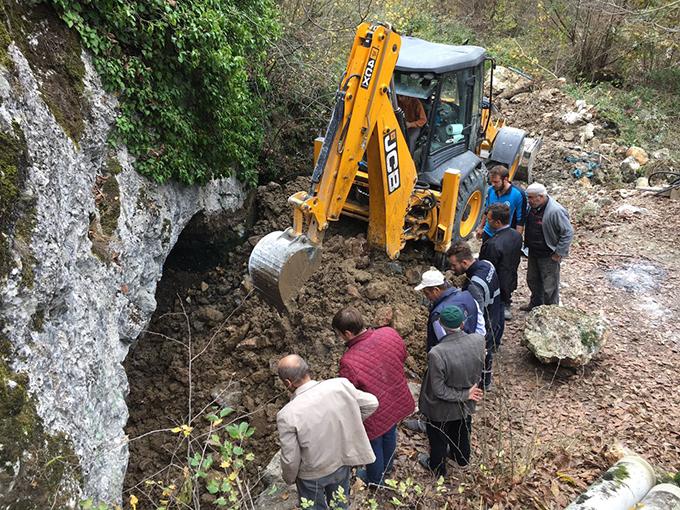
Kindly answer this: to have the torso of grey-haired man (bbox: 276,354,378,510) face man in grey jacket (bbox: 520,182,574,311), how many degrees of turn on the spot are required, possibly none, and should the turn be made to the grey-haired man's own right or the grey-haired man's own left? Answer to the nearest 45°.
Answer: approximately 90° to the grey-haired man's own right

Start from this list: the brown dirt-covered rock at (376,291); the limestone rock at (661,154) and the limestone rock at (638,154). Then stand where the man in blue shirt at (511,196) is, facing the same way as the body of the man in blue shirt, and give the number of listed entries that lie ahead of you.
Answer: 1

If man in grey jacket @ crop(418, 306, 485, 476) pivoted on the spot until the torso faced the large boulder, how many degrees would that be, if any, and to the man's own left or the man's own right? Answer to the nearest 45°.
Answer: approximately 90° to the man's own right

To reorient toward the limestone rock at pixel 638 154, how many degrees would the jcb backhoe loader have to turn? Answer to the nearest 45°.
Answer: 0° — it already faces it

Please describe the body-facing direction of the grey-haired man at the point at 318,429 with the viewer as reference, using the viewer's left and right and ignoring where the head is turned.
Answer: facing away from the viewer and to the left of the viewer

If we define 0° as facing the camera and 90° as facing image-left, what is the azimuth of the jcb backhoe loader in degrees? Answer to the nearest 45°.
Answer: approximately 225°

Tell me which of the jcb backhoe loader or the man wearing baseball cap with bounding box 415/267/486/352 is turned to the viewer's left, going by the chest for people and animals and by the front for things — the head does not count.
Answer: the man wearing baseball cap

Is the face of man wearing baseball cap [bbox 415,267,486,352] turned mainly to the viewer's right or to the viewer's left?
to the viewer's left

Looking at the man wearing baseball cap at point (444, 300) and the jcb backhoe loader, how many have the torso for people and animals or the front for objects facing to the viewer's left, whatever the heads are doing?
1

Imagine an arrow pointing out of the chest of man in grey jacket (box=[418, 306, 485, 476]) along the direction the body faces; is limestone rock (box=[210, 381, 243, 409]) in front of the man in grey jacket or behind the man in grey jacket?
in front

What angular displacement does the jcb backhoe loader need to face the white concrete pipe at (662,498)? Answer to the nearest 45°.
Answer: approximately 90° to its right

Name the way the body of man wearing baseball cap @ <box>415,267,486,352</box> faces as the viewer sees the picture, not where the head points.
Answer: to the viewer's left

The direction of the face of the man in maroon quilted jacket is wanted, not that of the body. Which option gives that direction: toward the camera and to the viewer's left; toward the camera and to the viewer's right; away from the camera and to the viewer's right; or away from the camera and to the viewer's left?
away from the camera and to the viewer's left

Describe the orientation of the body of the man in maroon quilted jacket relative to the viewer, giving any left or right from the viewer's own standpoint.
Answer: facing away from the viewer and to the left of the viewer
